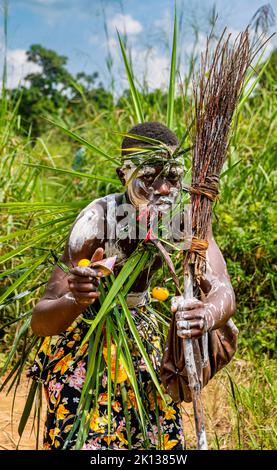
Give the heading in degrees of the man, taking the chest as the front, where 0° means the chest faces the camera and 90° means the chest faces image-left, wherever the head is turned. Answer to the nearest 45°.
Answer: approximately 315°
